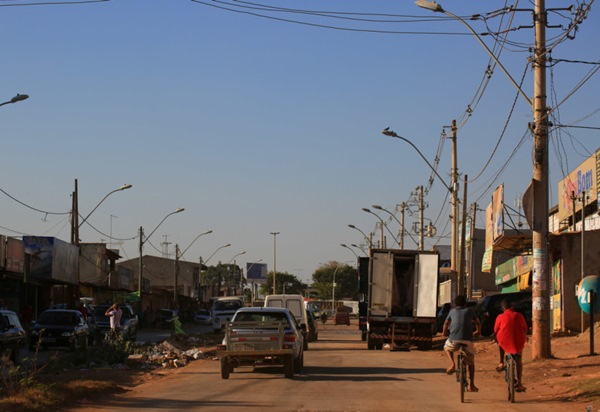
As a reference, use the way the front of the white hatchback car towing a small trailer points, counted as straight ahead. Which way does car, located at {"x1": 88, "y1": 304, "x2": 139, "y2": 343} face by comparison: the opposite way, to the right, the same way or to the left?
the opposite way

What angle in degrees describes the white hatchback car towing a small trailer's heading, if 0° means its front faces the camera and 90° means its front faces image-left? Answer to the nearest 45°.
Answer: approximately 180°

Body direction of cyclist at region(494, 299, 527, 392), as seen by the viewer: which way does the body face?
away from the camera

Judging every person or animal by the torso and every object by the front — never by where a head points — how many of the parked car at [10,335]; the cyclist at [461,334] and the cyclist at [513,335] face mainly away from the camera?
2

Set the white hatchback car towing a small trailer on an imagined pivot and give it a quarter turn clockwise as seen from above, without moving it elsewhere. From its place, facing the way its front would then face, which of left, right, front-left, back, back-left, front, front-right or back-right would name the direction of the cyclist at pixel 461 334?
front-right

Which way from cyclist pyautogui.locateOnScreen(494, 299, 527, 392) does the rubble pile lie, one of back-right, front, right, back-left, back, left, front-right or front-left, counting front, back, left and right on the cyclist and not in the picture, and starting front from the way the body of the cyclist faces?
front-left

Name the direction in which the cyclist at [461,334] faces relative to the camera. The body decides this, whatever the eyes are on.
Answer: away from the camera

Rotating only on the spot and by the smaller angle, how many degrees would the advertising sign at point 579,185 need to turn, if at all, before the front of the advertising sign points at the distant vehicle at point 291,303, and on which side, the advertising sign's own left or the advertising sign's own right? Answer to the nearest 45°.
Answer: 0° — it already faces it

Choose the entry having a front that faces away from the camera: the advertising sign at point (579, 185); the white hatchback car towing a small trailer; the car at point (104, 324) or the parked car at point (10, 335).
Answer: the white hatchback car towing a small trailer
